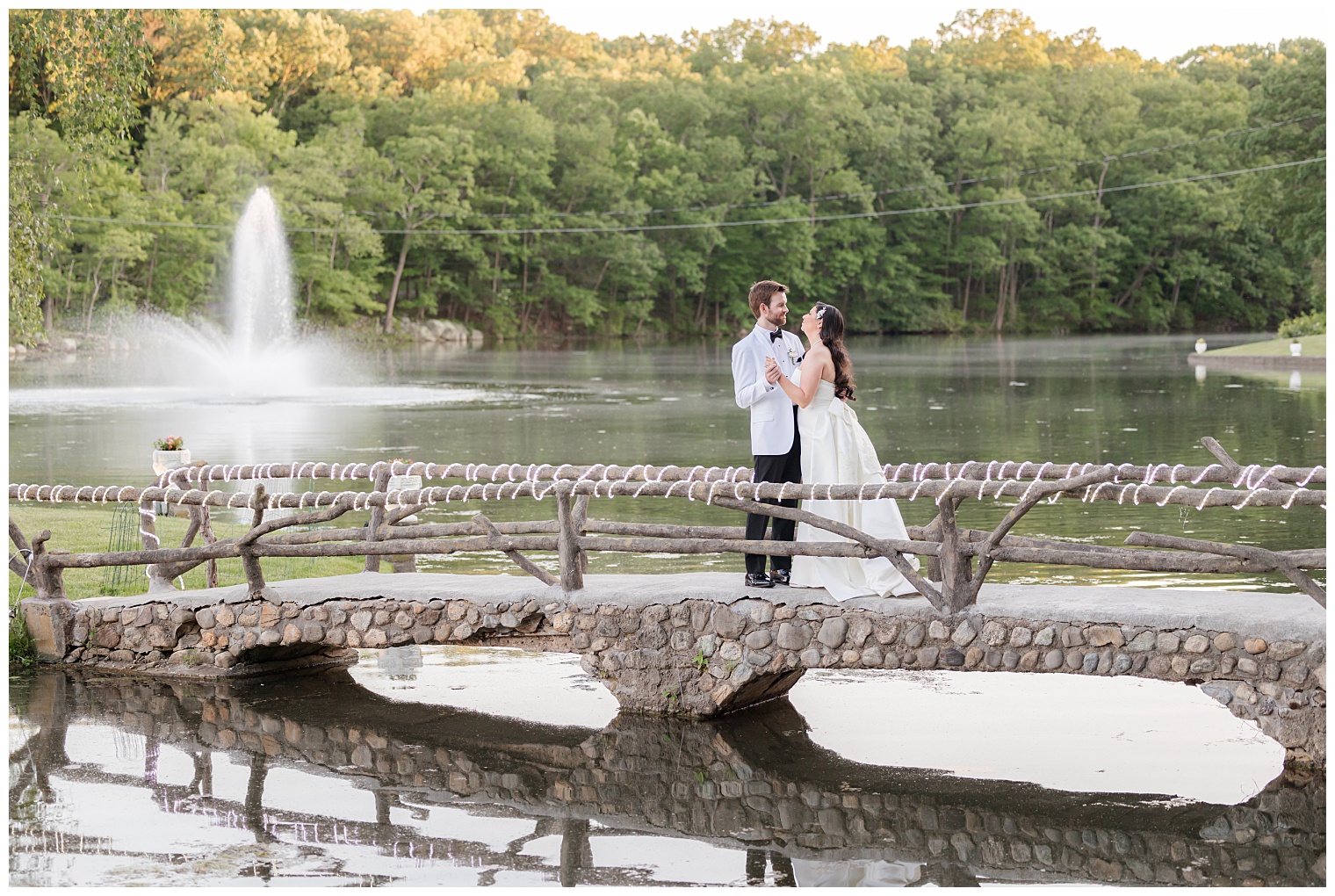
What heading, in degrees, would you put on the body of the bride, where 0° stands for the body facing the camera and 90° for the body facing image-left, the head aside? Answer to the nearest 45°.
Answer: approximately 90°

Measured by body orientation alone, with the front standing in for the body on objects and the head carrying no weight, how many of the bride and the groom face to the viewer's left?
1

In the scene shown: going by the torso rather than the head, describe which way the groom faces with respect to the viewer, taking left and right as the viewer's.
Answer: facing the viewer and to the right of the viewer

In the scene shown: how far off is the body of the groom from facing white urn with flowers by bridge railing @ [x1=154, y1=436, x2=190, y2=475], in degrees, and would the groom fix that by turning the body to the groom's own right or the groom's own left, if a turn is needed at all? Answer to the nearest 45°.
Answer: approximately 180°
